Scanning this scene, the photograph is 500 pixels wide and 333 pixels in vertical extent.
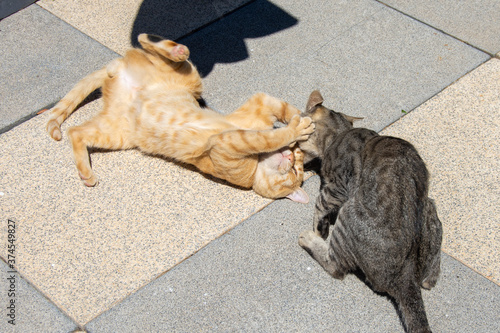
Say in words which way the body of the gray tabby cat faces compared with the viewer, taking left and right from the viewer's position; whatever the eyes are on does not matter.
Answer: facing away from the viewer and to the left of the viewer

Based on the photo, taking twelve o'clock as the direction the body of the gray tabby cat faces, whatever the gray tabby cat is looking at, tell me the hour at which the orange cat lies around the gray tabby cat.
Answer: The orange cat is roughly at 11 o'clock from the gray tabby cat.
